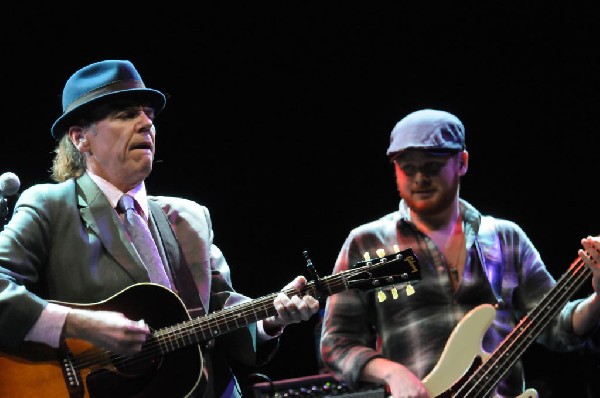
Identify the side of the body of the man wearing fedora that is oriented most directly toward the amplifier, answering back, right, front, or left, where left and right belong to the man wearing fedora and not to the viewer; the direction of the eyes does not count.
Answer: left

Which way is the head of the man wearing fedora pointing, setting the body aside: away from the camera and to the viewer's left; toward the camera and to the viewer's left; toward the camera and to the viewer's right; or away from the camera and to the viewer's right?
toward the camera and to the viewer's right

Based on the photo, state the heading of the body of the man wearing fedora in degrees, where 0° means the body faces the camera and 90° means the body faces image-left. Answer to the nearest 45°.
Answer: approximately 315°
